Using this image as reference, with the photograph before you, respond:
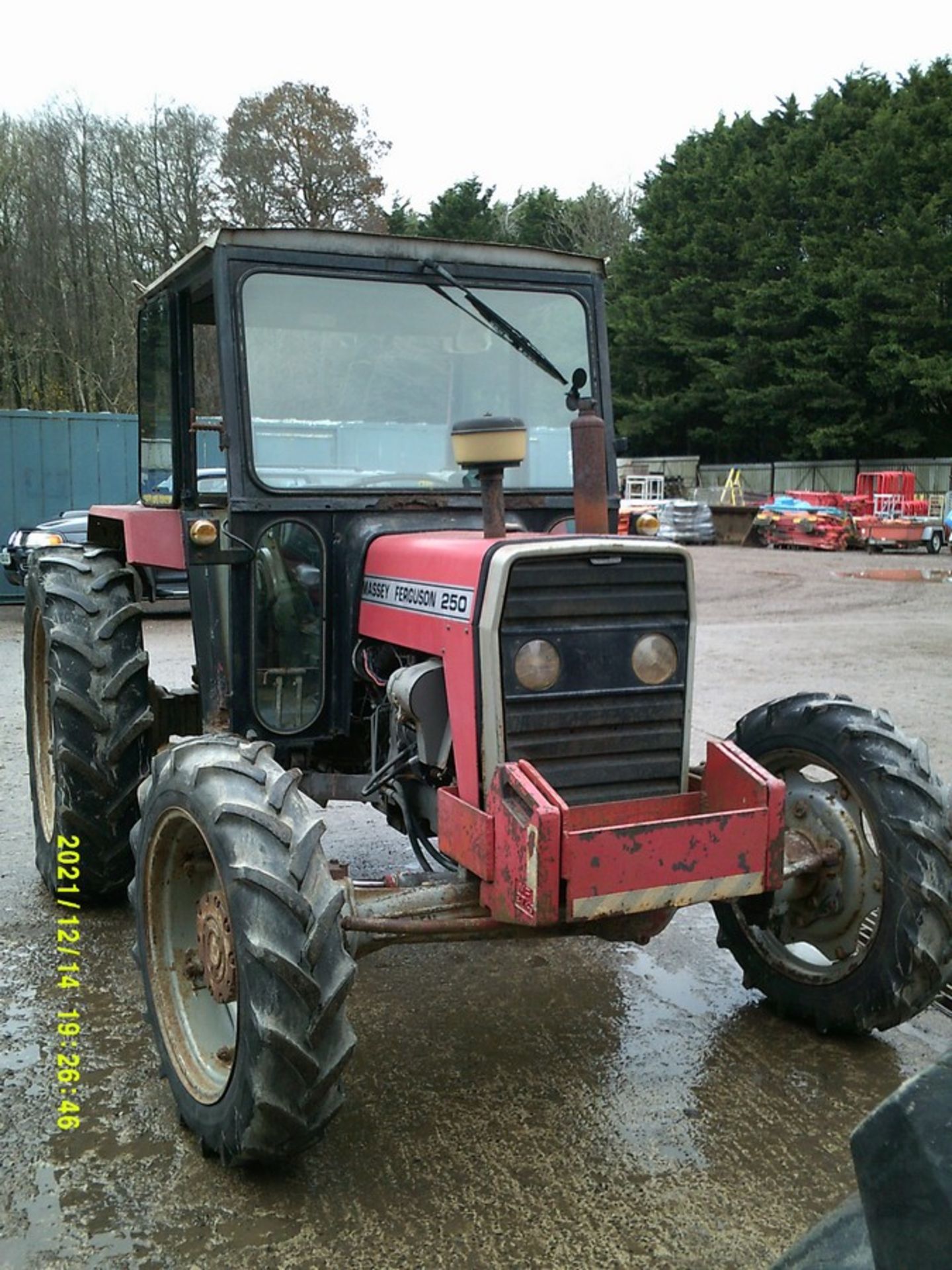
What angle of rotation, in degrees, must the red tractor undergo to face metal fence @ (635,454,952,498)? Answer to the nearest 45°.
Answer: approximately 135° to its left

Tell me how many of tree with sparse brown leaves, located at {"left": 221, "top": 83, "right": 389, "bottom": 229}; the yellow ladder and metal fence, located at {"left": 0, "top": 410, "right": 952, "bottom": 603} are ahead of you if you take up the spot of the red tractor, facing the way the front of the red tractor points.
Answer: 0

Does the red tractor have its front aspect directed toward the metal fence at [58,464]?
no

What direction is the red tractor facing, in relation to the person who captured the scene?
facing the viewer and to the right of the viewer

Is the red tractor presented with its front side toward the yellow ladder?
no

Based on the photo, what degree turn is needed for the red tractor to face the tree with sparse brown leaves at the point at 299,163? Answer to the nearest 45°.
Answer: approximately 135° to its left
